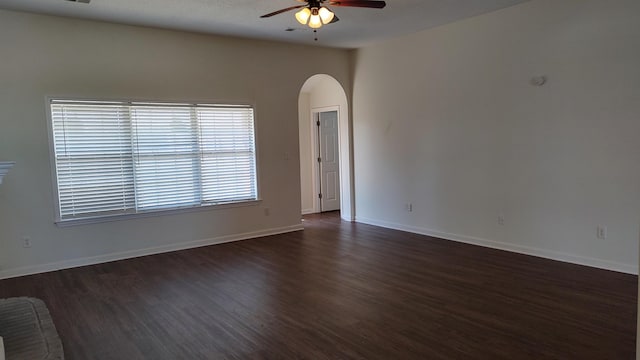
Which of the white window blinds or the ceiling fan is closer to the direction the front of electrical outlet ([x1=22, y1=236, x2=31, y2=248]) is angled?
the ceiling fan

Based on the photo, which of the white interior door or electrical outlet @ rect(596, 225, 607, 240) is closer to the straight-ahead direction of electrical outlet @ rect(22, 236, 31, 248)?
the electrical outlet

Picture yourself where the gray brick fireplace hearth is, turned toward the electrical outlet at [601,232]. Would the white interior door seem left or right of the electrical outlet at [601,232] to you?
left

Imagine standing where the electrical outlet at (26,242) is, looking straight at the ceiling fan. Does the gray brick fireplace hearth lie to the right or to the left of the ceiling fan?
right

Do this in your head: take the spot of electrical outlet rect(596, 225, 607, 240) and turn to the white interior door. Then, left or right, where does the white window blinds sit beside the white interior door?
left

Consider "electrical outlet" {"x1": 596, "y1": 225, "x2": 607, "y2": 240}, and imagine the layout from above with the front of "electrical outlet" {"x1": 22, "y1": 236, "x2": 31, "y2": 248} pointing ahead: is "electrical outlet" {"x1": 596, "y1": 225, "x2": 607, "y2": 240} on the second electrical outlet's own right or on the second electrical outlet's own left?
on the second electrical outlet's own left

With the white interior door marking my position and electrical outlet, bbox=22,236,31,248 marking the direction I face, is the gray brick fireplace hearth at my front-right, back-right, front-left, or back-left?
front-left

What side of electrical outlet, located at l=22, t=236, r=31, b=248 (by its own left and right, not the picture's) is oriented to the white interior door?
left

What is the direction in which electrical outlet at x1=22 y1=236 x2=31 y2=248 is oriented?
toward the camera

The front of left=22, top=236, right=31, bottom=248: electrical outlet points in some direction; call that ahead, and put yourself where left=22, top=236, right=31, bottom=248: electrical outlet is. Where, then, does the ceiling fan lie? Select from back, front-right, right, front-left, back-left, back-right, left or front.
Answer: front-left

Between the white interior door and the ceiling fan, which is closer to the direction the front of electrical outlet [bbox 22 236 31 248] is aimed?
the ceiling fan

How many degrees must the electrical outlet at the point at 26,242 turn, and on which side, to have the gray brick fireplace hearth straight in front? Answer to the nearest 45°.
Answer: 0° — it already faces it

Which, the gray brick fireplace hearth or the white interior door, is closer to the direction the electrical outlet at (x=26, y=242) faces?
the gray brick fireplace hearth

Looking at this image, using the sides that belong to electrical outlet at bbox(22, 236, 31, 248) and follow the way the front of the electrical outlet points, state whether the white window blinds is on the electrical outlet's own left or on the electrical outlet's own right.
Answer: on the electrical outlet's own left
